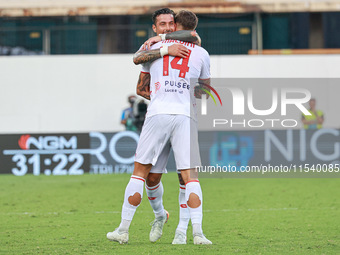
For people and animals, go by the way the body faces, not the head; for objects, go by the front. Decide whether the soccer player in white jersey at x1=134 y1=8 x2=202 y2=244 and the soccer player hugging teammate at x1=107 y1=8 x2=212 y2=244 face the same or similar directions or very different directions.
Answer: very different directions

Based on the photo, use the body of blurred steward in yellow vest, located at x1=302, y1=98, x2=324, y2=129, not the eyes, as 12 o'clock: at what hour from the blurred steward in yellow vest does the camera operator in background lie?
The camera operator in background is roughly at 3 o'clock from the blurred steward in yellow vest.

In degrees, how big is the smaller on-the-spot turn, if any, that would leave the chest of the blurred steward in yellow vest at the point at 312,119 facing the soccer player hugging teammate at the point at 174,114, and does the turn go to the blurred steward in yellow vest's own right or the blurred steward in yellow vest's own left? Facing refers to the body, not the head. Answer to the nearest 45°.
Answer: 0° — they already face them

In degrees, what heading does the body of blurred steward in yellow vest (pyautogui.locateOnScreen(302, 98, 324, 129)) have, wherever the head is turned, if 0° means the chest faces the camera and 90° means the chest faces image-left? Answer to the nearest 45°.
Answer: approximately 0°
